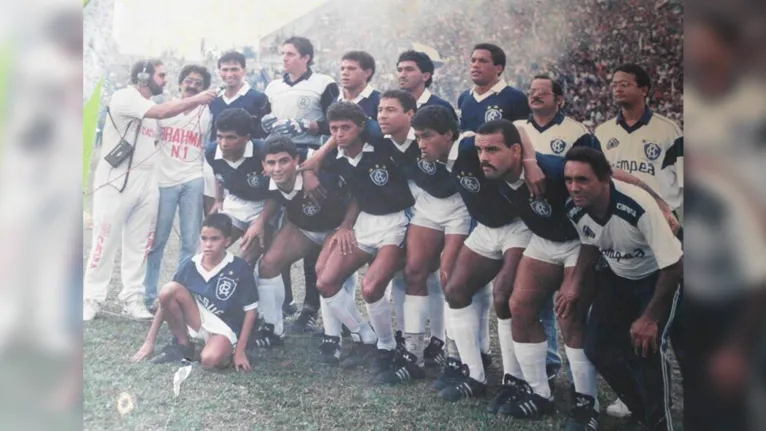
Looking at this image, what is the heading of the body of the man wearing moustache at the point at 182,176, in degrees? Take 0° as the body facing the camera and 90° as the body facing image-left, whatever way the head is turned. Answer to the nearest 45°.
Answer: approximately 0°

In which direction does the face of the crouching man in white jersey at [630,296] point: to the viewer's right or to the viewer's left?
to the viewer's left

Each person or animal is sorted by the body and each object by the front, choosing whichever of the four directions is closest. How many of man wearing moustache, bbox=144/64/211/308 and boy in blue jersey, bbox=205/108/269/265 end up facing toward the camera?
2

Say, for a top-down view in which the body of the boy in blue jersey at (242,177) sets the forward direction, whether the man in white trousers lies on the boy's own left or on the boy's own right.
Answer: on the boy's own right

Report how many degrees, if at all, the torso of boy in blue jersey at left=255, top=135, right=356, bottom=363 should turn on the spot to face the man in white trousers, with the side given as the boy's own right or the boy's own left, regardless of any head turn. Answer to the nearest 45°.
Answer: approximately 45° to the boy's own right

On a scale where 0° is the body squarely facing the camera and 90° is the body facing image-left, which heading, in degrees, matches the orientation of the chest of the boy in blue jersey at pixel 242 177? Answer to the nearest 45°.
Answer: approximately 0°

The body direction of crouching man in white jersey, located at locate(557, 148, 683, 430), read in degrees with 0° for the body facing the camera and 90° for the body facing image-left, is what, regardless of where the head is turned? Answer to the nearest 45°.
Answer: approximately 45°

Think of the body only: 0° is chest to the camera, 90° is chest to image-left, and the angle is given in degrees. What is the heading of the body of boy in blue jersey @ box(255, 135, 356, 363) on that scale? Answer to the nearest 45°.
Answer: approximately 45°
